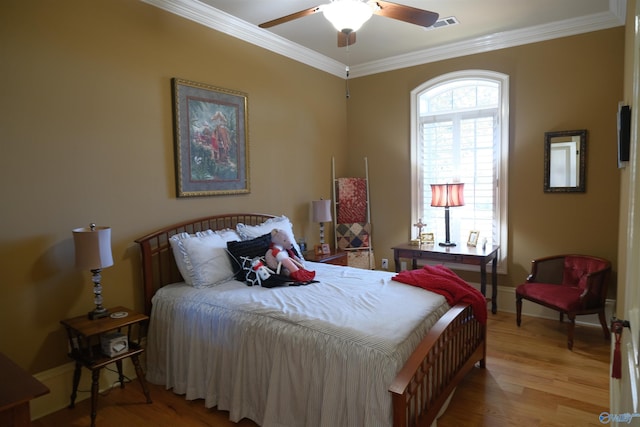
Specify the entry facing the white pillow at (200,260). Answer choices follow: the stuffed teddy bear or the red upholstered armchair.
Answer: the red upholstered armchair

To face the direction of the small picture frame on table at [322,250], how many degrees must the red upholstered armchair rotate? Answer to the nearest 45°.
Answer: approximately 45° to its right

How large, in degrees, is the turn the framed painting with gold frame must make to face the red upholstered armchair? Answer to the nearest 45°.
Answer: approximately 45° to its left

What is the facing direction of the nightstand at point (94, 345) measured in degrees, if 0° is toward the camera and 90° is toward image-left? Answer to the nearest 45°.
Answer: approximately 315°

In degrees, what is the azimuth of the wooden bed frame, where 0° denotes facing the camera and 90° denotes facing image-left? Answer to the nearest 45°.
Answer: approximately 315°

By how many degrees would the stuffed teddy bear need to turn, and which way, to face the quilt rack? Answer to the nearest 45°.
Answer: approximately 90° to its left

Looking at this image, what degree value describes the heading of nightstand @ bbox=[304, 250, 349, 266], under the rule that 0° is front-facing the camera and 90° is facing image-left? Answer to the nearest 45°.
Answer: approximately 315°

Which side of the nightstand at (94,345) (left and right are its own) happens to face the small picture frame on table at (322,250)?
left
